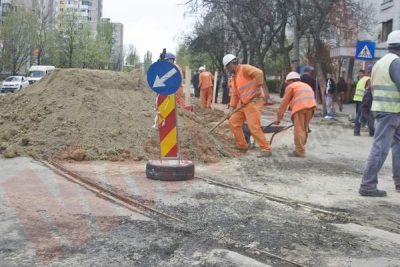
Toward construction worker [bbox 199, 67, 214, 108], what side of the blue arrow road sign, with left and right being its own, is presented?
back

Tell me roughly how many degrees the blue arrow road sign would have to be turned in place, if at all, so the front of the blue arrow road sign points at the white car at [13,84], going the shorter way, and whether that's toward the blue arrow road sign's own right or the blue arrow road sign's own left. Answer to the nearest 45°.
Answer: approximately 180°

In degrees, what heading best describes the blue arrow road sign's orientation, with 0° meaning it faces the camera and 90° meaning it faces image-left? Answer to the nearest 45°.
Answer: approximately 0°

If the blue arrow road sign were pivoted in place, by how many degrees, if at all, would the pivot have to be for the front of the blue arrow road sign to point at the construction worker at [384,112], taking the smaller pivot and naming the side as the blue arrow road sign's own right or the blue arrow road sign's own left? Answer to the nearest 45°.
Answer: approximately 90° to the blue arrow road sign's own left

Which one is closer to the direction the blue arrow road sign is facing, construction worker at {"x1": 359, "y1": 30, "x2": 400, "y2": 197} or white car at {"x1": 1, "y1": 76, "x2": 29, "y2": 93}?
the construction worker

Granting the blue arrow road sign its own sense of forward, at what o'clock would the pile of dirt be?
The pile of dirt is roughly at 5 o'clock from the blue arrow road sign.

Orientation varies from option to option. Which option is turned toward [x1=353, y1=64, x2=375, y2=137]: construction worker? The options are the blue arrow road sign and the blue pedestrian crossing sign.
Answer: the blue pedestrian crossing sign

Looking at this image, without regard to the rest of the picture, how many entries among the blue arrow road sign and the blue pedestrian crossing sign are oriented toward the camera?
2

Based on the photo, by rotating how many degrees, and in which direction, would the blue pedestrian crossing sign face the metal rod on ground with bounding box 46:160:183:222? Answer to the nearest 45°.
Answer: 0° — it already faces it
